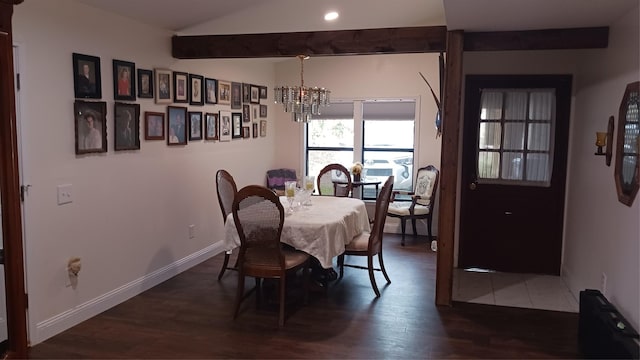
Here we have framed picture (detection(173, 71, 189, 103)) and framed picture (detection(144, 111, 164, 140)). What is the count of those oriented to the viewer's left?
0

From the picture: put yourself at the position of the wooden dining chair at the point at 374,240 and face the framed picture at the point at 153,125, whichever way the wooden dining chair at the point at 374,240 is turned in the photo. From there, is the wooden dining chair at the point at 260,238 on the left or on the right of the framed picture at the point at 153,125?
left

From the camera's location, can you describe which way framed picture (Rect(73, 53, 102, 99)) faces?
facing the viewer and to the right of the viewer

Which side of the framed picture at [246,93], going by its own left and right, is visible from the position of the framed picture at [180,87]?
right

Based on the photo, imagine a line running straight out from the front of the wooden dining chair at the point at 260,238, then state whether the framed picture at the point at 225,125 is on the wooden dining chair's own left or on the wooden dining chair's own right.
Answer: on the wooden dining chair's own left

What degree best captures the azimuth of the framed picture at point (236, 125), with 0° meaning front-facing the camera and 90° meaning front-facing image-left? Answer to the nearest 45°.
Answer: approximately 315°

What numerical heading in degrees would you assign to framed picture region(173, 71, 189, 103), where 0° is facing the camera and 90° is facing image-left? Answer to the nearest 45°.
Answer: approximately 315°

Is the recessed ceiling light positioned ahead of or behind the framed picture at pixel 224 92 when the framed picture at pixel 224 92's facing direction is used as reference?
ahead

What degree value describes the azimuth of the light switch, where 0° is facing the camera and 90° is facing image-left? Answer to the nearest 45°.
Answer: approximately 315°

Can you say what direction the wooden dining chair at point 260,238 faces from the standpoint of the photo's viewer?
facing away from the viewer and to the right of the viewer

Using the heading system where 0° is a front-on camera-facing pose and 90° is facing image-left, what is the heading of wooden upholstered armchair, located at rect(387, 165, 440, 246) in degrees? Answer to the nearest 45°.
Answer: approximately 45°

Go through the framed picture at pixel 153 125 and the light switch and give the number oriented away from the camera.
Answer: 0
